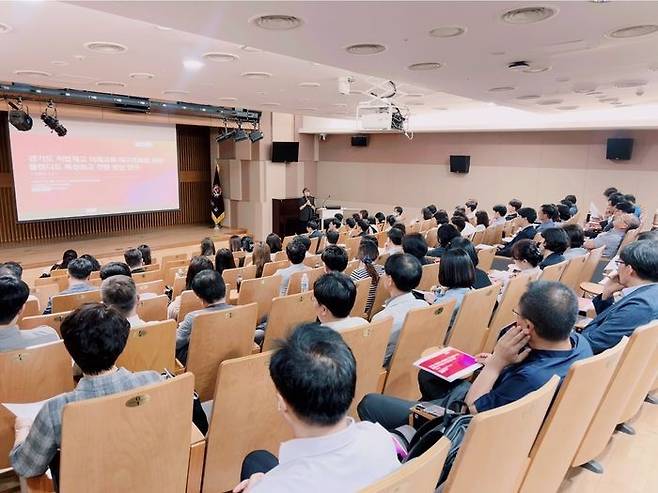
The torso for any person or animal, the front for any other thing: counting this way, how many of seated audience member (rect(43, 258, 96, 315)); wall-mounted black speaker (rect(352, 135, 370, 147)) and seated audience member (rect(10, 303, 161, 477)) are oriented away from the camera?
2

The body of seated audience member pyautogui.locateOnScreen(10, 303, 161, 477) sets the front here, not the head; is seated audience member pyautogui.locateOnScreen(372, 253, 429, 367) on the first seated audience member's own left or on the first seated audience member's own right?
on the first seated audience member's own right

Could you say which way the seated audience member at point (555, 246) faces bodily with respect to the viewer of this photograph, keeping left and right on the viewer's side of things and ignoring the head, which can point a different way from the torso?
facing away from the viewer and to the left of the viewer

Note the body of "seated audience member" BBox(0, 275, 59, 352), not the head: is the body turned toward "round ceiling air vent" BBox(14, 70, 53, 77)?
yes

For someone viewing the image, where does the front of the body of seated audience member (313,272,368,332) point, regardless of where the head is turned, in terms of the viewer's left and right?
facing away from the viewer and to the left of the viewer

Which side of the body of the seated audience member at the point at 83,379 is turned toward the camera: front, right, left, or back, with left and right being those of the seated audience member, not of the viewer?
back

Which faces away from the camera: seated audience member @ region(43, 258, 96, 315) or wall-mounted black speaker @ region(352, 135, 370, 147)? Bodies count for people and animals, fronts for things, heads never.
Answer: the seated audience member

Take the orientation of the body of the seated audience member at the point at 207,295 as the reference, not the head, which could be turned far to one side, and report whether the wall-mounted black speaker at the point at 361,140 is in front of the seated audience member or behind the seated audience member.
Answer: in front

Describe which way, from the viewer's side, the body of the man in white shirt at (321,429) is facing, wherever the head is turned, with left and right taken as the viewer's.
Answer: facing away from the viewer and to the left of the viewer

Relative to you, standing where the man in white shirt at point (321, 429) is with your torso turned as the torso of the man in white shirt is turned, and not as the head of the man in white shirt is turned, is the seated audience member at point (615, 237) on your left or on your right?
on your right

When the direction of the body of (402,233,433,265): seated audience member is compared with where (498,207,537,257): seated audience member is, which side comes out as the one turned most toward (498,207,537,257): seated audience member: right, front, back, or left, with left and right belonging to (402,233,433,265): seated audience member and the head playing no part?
right

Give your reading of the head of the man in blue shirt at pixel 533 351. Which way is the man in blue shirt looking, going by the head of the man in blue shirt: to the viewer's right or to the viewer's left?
to the viewer's left

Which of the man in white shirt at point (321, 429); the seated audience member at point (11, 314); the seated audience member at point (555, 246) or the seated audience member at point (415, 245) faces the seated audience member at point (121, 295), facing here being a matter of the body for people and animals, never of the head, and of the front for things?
the man in white shirt

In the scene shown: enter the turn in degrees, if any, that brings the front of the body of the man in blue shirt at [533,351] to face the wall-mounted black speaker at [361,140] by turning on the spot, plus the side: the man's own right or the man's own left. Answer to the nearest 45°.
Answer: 0° — they already face it
